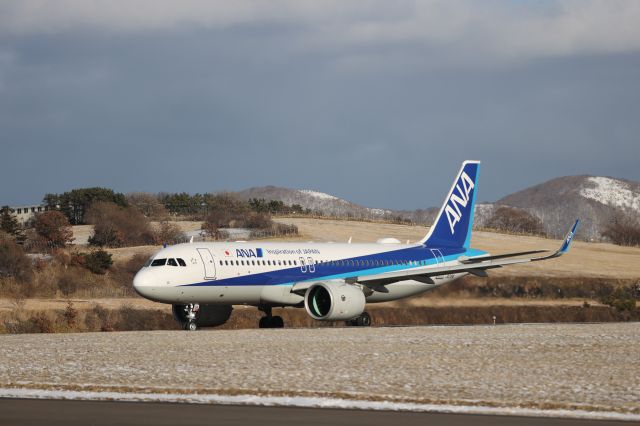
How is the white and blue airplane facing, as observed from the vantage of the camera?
facing the viewer and to the left of the viewer
